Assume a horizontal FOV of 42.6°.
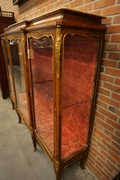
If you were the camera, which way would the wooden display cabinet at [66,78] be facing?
facing the viewer and to the left of the viewer
